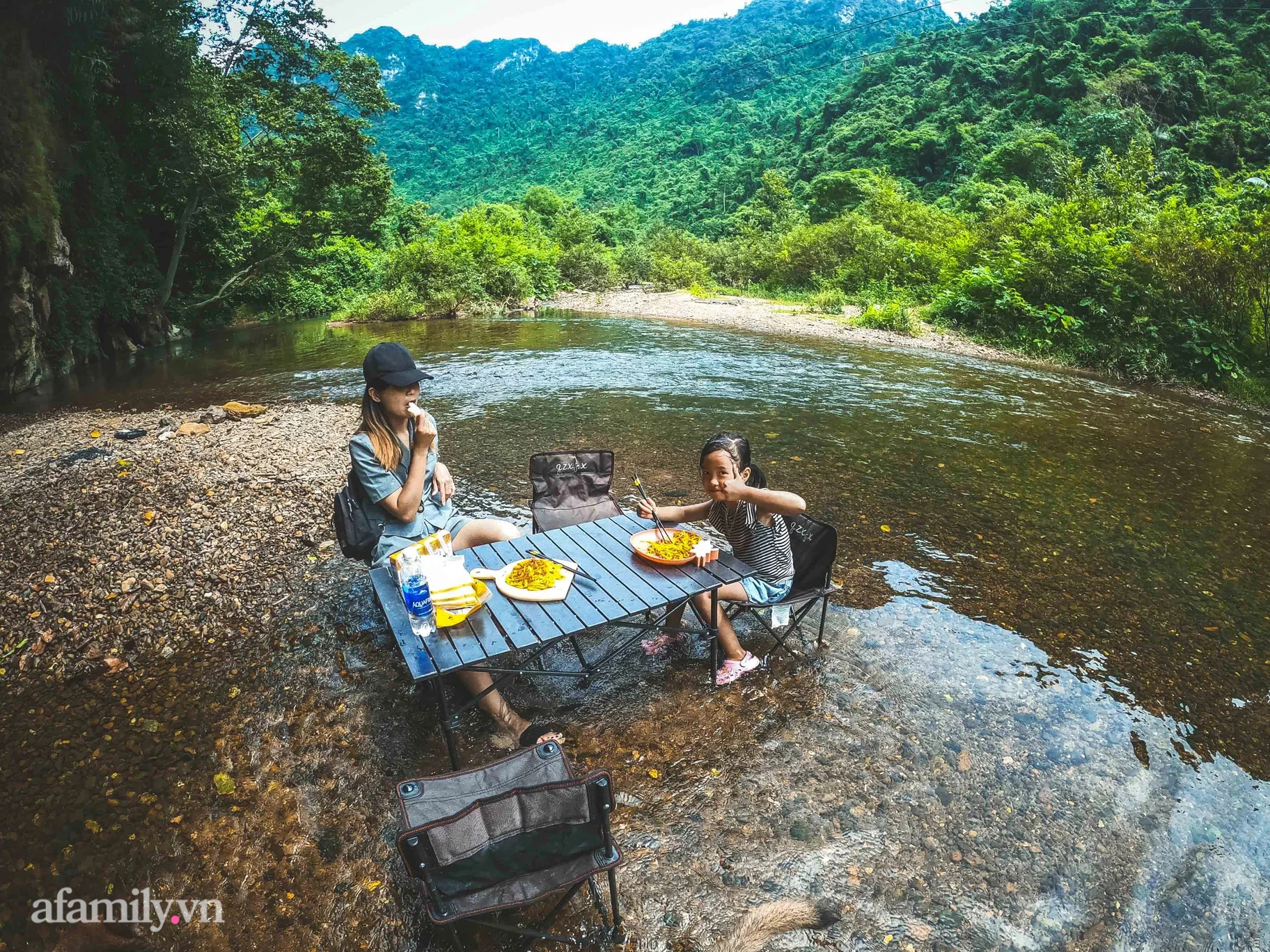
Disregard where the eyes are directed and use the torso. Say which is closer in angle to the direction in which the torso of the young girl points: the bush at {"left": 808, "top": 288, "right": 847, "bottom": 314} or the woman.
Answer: the woman

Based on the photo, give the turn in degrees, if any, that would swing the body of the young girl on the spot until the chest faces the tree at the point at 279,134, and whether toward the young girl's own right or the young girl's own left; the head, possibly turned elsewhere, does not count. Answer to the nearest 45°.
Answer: approximately 90° to the young girl's own right

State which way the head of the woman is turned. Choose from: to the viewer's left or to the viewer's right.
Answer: to the viewer's right

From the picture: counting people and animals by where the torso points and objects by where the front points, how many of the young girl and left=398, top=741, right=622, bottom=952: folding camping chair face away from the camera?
1

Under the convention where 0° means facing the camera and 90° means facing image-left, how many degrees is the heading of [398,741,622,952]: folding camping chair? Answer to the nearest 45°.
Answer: approximately 180°

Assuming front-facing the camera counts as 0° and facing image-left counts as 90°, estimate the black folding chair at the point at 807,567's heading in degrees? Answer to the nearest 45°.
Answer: approximately 45°

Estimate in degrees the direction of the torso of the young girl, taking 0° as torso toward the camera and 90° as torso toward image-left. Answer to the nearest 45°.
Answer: approximately 45°

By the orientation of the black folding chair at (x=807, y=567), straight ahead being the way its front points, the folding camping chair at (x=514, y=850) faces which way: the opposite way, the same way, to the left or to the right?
to the right

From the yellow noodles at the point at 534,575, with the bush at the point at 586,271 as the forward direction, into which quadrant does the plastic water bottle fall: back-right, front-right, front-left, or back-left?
back-left

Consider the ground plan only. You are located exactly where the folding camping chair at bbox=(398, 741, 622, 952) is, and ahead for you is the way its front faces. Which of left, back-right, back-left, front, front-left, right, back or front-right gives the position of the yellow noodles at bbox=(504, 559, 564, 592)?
front

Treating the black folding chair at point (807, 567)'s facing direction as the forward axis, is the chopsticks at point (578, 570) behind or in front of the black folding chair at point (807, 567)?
in front

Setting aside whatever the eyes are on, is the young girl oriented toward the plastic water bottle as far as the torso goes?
yes

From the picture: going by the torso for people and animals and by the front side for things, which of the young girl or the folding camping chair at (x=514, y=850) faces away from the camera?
the folding camping chair

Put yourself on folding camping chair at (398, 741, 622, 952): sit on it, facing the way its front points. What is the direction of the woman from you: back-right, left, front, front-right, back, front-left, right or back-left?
front

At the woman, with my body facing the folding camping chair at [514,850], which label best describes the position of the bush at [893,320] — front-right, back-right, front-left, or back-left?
back-left

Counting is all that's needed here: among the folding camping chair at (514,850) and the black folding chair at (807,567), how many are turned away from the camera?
1
